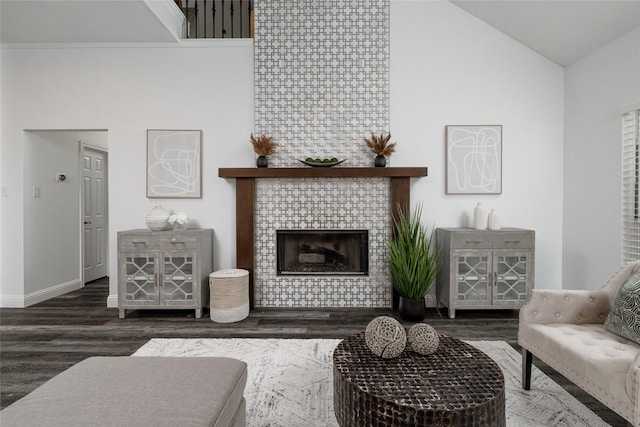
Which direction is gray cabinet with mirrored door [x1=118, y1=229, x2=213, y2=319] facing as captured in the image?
toward the camera

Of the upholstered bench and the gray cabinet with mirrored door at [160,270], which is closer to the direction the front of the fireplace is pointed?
the upholstered bench

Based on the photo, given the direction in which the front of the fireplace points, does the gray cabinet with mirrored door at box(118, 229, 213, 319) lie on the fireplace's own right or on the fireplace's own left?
on the fireplace's own right

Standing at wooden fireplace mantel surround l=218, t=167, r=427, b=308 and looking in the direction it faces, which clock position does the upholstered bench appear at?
The upholstered bench is roughly at 12 o'clock from the wooden fireplace mantel surround.

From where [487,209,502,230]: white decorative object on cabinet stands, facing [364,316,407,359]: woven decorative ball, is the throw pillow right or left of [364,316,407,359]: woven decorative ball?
left

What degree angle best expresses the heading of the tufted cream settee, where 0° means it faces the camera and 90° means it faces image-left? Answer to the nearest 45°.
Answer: approximately 45°

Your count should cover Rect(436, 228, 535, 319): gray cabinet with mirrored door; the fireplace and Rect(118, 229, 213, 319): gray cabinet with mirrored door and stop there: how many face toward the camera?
3

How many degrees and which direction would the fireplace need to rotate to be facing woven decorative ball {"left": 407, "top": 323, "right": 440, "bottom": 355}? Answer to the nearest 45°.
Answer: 0° — it already faces it

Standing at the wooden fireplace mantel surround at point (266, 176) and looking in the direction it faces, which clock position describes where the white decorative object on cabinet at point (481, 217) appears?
The white decorative object on cabinet is roughly at 9 o'clock from the wooden fireplace mantel surround.

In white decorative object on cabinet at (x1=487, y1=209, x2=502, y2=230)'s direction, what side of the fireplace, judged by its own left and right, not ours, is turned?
left

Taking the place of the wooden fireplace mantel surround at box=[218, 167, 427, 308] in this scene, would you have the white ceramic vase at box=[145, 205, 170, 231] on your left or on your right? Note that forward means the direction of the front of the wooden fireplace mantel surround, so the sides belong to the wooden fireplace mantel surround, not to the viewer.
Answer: on your right

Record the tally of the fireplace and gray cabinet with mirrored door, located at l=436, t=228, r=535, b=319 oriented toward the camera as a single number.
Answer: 2

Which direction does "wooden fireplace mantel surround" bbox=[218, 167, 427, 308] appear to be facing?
toward the camera

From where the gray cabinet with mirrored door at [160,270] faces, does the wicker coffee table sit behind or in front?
in front

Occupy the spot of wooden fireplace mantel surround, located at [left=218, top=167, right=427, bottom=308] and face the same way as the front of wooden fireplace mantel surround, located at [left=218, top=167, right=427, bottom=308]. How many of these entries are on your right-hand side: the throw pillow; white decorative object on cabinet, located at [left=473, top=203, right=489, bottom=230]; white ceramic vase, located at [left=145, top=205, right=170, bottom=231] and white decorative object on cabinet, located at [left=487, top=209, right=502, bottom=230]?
1

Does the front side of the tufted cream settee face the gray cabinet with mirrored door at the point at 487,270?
no

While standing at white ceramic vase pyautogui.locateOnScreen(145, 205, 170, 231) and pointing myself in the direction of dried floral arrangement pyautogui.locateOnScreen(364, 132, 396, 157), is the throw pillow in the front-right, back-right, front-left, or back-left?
front-right
